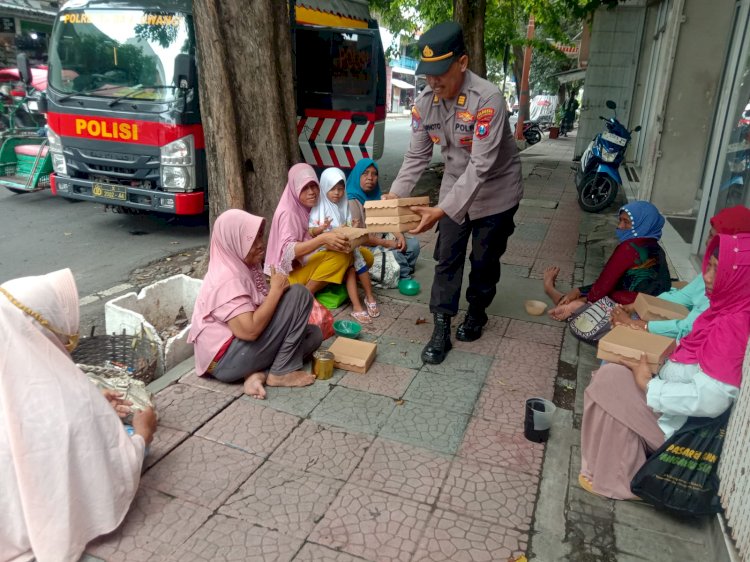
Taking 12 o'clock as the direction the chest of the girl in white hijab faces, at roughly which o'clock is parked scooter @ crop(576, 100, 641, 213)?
The parked scooter is roughly at 9 o'clock from the girl in white hijab.

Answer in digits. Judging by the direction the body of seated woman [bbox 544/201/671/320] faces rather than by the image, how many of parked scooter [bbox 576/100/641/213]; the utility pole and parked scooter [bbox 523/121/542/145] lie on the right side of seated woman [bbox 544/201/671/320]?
3

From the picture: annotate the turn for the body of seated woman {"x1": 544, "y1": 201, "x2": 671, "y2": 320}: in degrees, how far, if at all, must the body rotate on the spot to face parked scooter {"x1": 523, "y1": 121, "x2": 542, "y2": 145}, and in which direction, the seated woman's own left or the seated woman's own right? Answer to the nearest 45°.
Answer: approximately 90° to the seated woman's own right

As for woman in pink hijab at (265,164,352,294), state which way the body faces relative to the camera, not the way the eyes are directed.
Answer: to the viewer's right

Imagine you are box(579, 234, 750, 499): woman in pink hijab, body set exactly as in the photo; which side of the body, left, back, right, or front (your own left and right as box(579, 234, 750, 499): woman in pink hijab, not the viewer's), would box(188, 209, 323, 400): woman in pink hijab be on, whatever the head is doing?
front

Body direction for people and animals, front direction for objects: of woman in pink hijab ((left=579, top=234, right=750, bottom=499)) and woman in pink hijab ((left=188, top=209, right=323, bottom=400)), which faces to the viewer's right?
woman in pink hijab ((left=188, top=209, right=323, bottom=400))

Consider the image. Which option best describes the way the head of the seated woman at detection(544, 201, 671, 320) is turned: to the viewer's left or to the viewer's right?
to the viewer's left

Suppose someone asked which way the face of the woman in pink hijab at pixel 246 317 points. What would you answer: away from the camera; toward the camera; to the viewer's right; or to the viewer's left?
to the viewer's right

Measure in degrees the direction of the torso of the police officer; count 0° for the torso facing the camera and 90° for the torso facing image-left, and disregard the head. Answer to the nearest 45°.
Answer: approximately 45°

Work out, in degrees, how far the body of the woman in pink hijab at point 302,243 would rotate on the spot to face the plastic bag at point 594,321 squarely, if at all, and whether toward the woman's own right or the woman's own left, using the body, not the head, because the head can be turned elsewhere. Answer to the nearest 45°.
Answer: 0° — they already face it

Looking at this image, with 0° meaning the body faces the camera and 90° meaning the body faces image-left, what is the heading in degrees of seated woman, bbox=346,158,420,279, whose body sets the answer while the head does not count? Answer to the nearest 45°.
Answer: approximately 315°

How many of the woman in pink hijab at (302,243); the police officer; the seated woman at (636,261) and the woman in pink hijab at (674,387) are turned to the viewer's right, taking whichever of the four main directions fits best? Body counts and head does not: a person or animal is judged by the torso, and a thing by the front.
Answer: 1

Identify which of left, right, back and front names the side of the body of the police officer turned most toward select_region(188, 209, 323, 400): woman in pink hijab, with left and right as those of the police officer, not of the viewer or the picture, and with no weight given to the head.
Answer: front

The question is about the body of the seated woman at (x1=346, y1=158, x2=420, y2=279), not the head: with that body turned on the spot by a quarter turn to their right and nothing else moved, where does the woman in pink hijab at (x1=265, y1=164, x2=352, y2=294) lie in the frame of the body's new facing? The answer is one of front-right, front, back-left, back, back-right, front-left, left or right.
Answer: front

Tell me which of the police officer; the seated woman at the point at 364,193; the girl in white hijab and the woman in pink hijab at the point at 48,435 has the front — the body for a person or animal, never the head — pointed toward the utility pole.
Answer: the woman in pink hijab

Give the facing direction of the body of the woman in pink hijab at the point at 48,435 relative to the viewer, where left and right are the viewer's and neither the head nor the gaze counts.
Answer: facing away from the viewer and to the right of the viewer

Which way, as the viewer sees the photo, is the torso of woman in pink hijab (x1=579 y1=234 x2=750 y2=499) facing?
to the viewer's left
